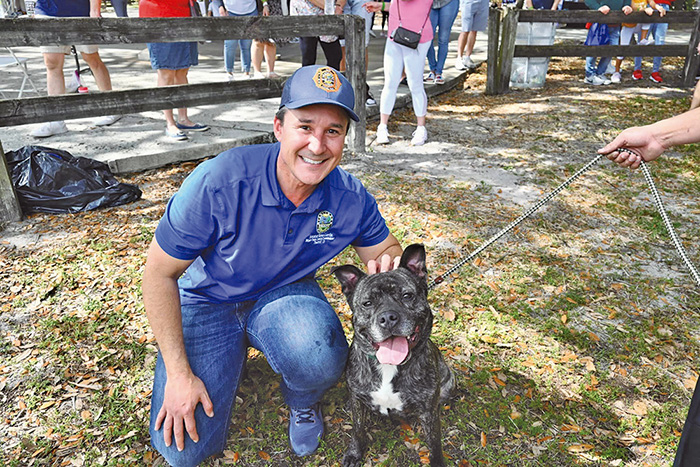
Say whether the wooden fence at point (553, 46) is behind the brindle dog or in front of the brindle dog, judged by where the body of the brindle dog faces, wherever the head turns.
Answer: behind

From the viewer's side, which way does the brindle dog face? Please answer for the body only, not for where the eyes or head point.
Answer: toward the camera

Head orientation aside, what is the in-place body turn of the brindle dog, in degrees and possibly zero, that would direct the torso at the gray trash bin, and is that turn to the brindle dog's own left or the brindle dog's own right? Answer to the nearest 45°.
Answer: approximately 180°

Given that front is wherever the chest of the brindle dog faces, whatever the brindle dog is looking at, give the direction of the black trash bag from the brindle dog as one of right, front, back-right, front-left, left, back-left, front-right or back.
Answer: back-right
